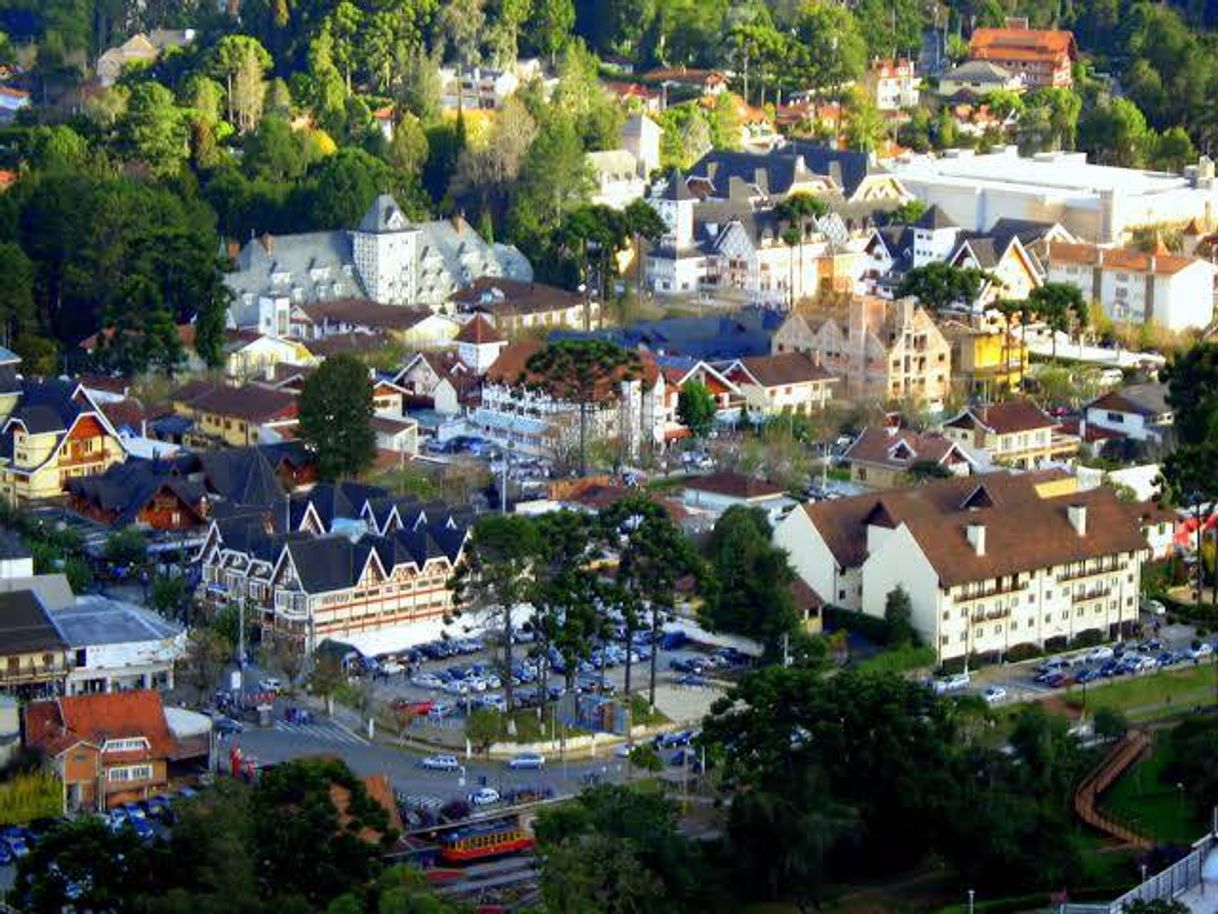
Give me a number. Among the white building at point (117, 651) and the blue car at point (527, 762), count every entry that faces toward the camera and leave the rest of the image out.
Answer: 1

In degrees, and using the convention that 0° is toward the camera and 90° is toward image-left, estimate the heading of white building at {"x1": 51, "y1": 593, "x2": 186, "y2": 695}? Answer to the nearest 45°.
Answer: approximately 0°

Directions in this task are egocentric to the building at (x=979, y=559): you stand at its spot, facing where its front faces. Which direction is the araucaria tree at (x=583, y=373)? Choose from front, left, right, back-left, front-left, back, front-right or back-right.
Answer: back

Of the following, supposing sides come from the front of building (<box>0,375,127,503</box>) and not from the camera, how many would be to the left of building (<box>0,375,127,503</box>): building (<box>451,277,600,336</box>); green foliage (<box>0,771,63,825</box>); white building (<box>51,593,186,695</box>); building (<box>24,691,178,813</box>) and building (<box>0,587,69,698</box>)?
1

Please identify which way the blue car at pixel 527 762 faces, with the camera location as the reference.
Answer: facing to the left of the viewer

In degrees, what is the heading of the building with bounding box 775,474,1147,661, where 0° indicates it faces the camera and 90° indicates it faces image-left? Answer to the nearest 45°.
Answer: approximately 315°

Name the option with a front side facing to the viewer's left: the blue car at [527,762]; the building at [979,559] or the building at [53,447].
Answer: the blue car

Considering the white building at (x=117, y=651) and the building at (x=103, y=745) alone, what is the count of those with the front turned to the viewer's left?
0

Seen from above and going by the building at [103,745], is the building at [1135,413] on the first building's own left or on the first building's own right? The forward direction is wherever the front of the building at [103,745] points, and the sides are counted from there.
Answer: on the first building's own left

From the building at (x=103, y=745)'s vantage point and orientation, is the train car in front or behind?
in front

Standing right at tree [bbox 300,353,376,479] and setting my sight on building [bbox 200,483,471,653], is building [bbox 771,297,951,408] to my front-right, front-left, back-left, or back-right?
back-left

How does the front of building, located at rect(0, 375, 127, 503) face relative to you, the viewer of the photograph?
facing the viewer and to the right of the viewer

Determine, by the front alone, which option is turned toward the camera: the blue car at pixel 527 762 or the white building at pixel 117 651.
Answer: the white building

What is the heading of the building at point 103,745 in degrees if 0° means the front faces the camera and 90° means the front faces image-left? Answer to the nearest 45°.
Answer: approximately 315°

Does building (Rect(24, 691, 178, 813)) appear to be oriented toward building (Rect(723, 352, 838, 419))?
no
